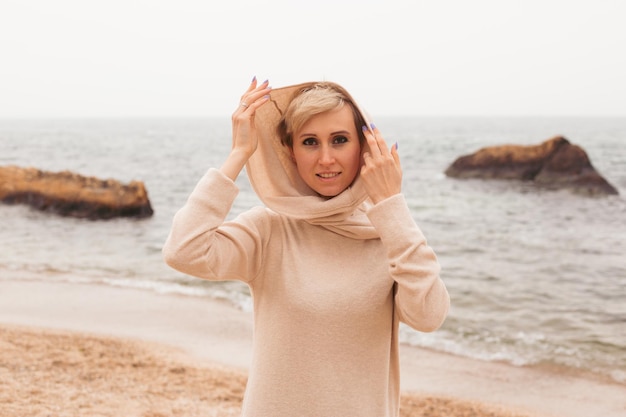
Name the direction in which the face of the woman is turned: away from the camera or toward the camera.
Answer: toward the camera

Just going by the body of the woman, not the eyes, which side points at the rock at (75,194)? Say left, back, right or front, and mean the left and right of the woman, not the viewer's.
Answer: back

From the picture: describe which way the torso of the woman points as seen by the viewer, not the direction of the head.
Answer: toward the camera

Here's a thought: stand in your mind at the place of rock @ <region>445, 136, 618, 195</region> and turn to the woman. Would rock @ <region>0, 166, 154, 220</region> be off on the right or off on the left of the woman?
right

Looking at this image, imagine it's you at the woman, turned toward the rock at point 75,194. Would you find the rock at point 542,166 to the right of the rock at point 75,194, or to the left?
right

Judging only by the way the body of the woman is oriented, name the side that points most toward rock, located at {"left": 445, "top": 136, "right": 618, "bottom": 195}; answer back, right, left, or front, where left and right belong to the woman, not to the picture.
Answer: back
